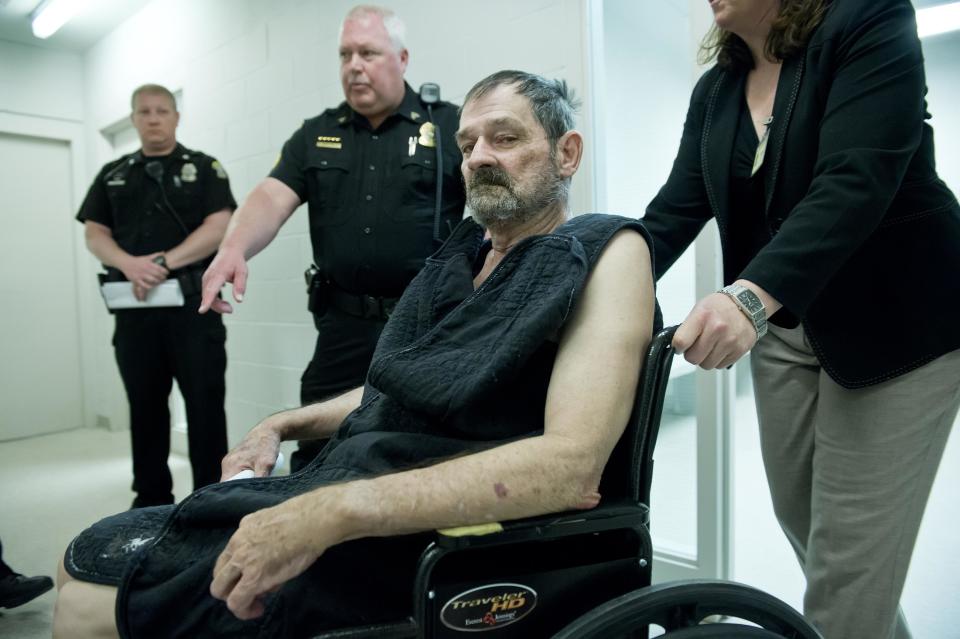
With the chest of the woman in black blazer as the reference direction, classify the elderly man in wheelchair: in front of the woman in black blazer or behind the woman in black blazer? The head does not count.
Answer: in front

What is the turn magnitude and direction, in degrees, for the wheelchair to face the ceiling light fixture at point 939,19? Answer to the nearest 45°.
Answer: approximately 135° to its right

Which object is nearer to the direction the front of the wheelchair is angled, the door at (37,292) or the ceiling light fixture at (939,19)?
the door

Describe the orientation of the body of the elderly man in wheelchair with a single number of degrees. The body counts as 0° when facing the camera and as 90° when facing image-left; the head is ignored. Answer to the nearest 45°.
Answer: approximately 45°

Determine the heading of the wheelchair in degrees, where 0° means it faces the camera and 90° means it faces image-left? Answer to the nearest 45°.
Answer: approximately 90°

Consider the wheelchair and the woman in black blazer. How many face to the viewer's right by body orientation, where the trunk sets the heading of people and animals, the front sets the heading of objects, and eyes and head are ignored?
0

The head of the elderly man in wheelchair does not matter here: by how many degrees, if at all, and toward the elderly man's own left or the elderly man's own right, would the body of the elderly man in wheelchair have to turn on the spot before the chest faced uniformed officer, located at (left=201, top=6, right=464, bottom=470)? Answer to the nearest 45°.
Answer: approximately 135° to the elderly man's own right

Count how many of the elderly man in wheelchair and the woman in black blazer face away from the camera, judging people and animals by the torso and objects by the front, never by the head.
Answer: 0
